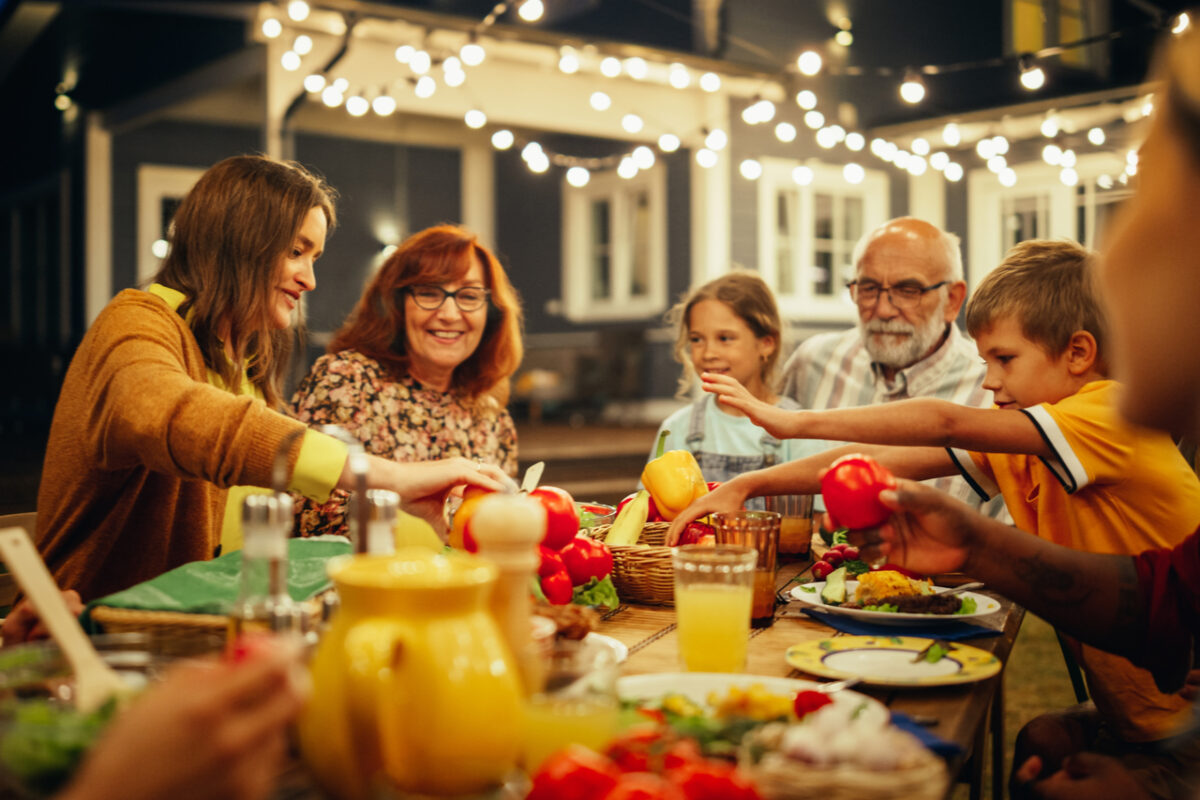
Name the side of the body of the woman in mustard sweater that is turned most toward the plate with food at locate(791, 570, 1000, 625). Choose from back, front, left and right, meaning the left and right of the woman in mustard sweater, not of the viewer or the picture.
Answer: front

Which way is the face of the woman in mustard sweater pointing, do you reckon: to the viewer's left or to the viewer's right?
to the viewer's right

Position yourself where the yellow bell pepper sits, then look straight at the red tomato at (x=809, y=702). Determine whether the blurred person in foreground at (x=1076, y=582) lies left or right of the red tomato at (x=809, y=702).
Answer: left

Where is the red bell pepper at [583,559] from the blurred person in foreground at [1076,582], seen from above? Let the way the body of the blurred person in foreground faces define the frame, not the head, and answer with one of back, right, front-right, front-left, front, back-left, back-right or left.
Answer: front

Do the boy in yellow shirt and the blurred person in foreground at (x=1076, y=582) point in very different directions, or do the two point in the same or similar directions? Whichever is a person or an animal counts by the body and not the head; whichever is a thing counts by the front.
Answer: same or similar directions

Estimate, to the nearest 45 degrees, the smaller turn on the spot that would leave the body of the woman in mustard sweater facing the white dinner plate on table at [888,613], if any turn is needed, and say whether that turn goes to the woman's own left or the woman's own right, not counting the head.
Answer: approximately 45° to the woman's own right

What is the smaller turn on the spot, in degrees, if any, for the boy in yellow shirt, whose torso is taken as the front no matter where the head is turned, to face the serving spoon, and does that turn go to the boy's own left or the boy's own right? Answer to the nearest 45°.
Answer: approximately 45° to the boy's own left

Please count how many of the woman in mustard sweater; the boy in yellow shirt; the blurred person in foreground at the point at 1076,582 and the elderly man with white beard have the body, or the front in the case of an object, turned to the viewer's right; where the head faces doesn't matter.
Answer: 1

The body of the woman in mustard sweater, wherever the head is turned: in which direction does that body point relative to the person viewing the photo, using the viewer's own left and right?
facing to the right of the viewer

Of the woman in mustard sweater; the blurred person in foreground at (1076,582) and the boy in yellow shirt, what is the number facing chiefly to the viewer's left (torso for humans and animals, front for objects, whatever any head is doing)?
2

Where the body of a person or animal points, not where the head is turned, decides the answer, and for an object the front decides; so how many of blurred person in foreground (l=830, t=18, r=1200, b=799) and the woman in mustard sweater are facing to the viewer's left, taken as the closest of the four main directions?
1

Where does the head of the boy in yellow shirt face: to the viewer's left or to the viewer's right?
to the viewer's left

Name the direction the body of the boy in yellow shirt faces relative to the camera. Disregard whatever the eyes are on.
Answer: to the viewer's left

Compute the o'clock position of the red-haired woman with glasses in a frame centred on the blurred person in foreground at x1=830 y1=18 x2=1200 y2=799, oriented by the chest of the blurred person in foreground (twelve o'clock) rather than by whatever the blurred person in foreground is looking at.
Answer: The red-haired woman with glasses is roughly at 1 o'clock from the blurred person in foreground.

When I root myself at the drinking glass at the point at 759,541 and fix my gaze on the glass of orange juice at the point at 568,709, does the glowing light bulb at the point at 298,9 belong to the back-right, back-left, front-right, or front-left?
back-right

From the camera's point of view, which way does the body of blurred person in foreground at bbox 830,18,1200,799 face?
to the viewer's left

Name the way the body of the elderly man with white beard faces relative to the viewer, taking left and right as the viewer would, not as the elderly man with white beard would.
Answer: facing the viewer and to the left of the viewer
